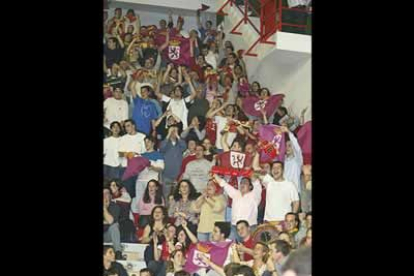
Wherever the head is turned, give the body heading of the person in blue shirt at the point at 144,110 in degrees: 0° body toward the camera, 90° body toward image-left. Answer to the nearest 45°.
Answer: approximately 0°
